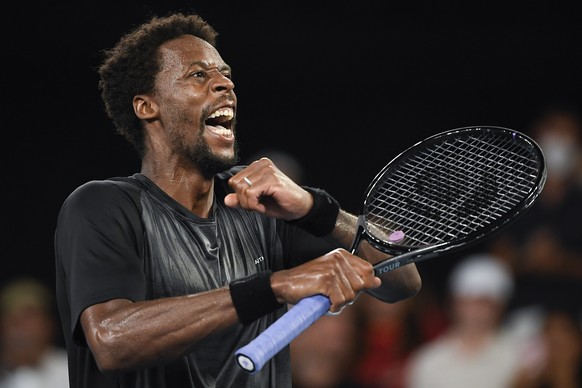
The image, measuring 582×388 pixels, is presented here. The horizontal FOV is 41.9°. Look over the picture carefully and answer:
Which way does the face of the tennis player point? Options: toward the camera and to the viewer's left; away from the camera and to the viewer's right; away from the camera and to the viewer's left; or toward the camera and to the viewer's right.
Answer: toward the camera and to the viewer's right

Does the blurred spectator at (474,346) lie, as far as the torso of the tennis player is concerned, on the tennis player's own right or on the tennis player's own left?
on the tennis player's own left

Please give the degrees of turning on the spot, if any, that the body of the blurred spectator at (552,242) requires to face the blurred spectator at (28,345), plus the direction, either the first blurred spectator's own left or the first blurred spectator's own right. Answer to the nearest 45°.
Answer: approximately 45° to the first blurred spectator's own right

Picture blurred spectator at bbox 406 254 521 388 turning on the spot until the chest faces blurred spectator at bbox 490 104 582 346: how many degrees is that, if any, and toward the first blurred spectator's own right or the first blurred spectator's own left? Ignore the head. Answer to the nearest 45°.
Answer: approximately 135° to the first blurred spectator's own left

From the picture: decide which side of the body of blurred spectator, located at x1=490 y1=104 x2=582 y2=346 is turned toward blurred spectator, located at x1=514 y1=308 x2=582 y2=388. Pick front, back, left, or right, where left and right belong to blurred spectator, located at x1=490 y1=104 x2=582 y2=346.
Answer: front

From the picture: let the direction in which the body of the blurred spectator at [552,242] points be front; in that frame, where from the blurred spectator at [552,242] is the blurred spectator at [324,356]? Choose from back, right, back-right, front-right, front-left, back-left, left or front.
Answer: front-right

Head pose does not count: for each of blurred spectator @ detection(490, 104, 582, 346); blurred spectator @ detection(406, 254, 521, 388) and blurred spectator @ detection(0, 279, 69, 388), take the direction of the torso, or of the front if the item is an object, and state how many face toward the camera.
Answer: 3

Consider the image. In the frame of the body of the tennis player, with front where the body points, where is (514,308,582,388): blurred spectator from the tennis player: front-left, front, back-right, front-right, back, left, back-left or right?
left

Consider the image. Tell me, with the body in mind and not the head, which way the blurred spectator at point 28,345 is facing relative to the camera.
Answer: toward the camera

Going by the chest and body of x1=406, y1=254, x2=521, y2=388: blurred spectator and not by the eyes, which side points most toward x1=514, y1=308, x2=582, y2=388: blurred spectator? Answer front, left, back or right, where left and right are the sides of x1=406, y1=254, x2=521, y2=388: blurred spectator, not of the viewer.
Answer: left

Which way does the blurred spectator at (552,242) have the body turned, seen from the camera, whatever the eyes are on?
toward the camera

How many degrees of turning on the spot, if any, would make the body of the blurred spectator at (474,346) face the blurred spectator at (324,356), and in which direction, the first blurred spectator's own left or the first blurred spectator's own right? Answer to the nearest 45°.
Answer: approximately 45° to the first blurred spectator's own right
